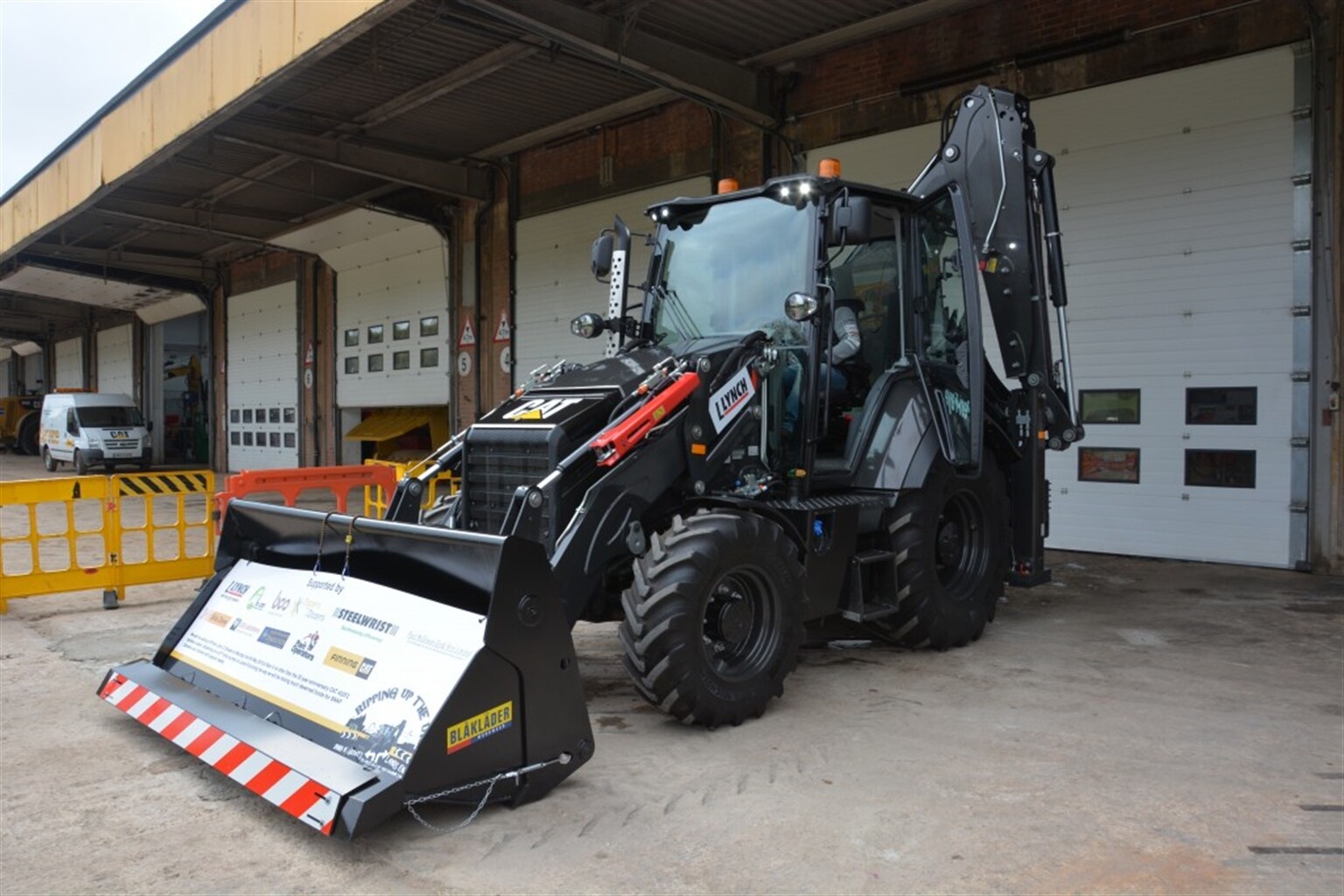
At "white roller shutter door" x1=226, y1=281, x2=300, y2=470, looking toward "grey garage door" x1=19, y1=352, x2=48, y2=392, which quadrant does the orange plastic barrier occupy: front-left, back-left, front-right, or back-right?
back-left

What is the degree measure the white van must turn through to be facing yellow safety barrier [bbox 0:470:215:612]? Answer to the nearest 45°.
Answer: approximately 45° to its right

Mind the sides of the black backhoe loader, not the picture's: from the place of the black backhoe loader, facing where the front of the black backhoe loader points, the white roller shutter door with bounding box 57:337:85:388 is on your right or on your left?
on your right

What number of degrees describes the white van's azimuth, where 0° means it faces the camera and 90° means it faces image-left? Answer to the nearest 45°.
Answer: approximately 315°

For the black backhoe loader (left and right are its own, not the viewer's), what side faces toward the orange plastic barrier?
right

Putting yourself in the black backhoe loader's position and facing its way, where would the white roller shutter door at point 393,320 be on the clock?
The white roller shutter door is roughly at 4 o'clock from the black backhoe loader.

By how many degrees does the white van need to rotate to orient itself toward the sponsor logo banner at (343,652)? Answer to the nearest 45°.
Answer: approximately 45° to its right

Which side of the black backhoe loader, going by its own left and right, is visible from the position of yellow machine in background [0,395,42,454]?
right

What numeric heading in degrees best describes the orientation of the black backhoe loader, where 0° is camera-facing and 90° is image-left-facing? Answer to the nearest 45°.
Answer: approximately 45°

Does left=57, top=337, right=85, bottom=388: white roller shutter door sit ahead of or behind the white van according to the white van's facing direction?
behind

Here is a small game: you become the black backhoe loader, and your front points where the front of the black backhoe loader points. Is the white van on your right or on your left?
on your right
